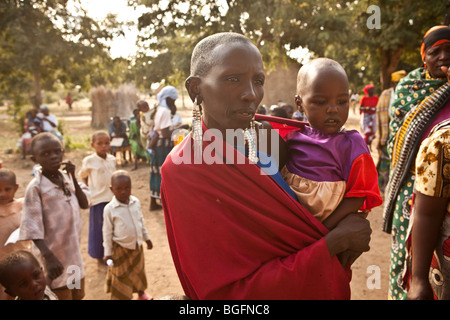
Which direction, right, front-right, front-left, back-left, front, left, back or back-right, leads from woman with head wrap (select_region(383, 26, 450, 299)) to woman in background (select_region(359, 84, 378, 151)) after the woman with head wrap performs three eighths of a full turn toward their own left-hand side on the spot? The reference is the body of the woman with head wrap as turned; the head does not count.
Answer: front

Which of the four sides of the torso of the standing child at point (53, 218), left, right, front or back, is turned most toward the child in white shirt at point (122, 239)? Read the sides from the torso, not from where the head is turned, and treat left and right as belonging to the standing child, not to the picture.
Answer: left
